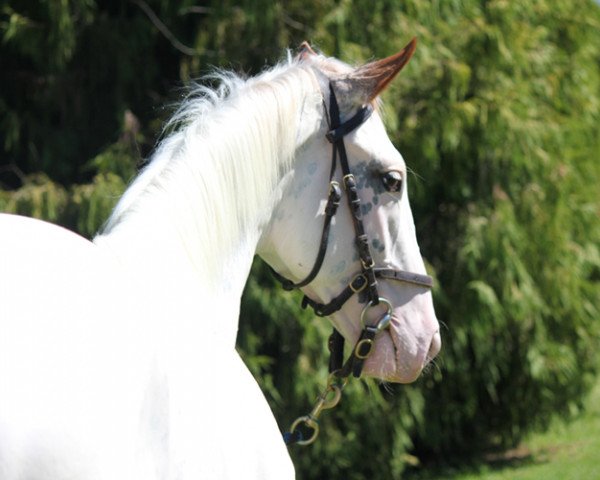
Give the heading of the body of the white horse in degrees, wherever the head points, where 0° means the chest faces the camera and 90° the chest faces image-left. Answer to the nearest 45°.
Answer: approximately 270°
